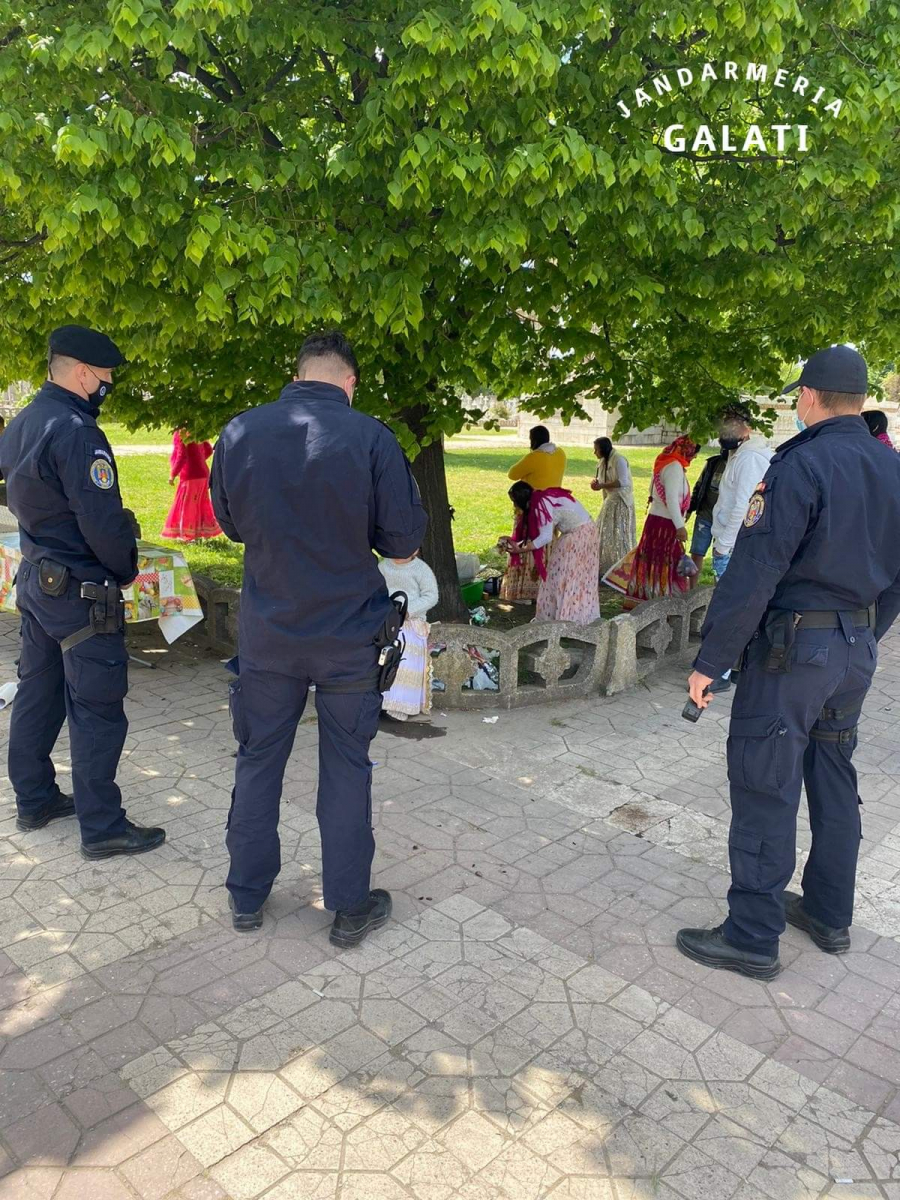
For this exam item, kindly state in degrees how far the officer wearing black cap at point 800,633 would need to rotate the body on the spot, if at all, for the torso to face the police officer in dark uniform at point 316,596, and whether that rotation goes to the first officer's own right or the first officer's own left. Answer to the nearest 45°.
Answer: approximately 45° to the first officer's own left

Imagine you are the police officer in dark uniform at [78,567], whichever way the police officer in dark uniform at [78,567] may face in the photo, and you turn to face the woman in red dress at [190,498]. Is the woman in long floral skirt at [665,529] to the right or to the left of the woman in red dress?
right

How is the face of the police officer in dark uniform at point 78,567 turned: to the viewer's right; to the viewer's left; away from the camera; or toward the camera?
to the viewer's right

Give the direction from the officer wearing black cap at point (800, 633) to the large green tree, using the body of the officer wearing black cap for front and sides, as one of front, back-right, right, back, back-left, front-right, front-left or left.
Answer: front

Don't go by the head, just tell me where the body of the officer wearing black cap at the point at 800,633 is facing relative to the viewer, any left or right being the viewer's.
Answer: facing away from the viewer and to the left of the viewer

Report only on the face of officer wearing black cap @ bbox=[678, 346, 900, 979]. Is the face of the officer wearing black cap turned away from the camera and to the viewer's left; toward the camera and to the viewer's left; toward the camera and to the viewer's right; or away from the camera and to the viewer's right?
away from the camera and to the viewer's left

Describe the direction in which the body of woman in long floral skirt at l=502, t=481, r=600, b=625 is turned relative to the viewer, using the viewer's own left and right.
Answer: facing to the left of the viewer
